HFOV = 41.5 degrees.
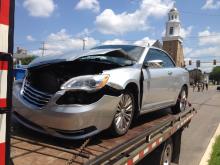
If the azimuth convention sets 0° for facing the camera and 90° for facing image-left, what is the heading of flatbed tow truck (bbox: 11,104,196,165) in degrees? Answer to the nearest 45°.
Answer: approximately 45°

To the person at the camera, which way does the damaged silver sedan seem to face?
facing the viewer and to the left of the viewer
